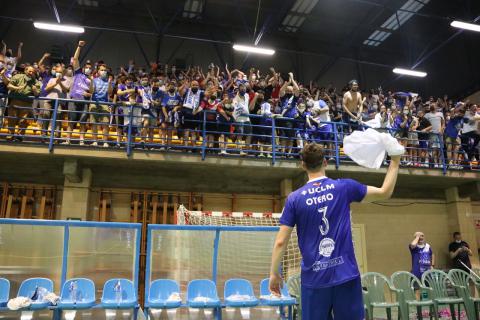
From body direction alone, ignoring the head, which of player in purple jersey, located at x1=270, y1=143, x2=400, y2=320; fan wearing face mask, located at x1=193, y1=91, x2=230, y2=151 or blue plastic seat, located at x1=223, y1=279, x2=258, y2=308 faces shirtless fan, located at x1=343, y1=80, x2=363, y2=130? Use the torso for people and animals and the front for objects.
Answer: the player in purple jersey

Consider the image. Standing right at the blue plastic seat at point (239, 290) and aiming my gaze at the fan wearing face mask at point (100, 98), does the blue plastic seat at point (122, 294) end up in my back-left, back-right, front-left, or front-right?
front-left

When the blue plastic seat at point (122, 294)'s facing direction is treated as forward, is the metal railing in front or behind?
behind

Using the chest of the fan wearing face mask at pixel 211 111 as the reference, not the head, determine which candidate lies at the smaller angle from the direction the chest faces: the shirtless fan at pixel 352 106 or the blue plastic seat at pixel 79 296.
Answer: the blue plastic seat

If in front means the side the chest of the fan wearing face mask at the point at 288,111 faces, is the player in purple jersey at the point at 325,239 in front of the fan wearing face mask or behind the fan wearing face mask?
in front

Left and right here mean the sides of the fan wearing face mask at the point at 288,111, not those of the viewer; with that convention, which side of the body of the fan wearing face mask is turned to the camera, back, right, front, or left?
front

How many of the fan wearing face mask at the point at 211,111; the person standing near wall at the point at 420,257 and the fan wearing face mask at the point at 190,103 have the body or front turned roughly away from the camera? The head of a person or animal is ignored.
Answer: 0

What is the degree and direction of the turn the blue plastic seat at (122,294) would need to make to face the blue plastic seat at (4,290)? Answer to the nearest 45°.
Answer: approximately 90° to its right

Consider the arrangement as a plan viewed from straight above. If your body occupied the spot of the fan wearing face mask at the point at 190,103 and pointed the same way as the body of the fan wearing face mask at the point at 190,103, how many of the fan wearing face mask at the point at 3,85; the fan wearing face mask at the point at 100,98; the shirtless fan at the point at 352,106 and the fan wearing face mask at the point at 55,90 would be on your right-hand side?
3

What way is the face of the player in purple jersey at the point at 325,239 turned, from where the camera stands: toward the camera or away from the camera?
away from the camera

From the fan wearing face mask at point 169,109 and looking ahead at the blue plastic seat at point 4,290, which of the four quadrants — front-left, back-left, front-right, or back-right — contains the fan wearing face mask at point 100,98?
front-right

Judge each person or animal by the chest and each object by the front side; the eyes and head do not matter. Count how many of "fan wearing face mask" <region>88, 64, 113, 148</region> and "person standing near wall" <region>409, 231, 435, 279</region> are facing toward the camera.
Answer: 2

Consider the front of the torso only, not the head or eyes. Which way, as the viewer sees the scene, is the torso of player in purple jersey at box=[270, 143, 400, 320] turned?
away from the camera

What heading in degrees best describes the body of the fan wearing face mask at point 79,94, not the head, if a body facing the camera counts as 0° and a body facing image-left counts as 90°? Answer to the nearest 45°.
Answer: approximately 315°
